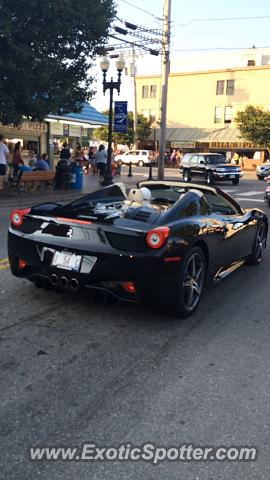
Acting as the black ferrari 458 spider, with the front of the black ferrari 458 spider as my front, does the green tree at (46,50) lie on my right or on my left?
on my left

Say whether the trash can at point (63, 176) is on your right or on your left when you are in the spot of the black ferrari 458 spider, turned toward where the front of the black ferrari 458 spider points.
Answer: on your left

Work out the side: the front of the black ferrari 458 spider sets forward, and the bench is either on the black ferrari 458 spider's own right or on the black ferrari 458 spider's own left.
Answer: on the black ferrari 458 spider's own left

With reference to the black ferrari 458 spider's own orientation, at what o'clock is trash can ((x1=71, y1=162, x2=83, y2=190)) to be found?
The trash can is roughly at 10 o'clock from the black ferrari 458 spider.

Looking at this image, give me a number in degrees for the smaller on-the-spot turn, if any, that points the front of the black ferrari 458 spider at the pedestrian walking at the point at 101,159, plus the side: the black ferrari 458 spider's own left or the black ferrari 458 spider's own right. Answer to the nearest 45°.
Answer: approximately 45° to the black ferrari 458 spider's own left

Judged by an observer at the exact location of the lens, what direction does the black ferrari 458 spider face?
facing away from the viewer and to the right of the viewer

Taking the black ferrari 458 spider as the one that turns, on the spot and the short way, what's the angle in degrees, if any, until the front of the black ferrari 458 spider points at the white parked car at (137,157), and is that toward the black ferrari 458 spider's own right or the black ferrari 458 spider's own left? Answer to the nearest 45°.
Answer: approximately 45° to the black ferrari 458 spider's own left
